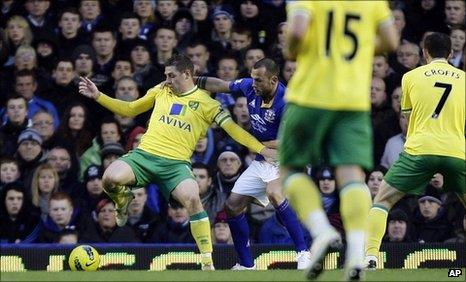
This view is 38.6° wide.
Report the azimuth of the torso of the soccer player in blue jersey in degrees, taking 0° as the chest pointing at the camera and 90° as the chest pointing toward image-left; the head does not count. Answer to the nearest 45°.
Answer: approximately 45°

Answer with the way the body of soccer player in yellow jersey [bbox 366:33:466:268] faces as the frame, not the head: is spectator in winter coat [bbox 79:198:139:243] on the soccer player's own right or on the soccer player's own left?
on the soccer player's own left

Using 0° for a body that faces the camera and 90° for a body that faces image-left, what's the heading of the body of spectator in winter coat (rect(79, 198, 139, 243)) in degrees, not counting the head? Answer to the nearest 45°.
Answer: approximately 0°

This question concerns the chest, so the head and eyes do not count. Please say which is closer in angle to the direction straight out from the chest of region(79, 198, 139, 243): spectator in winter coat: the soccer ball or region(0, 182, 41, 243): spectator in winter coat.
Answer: the soccer ball

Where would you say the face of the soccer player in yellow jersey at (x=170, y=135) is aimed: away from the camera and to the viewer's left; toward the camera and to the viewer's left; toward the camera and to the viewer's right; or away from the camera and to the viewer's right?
toward the camera and to the viewer's left

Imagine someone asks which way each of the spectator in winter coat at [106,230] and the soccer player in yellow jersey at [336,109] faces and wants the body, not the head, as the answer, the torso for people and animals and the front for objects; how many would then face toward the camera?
1

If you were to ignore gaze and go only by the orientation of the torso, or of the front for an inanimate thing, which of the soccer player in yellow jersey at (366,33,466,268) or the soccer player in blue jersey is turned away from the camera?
the soccer player in yellow jersey

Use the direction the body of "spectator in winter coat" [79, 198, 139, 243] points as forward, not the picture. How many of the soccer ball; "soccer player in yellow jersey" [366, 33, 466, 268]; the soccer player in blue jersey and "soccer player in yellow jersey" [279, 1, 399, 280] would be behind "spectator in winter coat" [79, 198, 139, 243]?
0

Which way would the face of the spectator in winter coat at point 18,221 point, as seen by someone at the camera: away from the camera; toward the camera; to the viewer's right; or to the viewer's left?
toward the camera

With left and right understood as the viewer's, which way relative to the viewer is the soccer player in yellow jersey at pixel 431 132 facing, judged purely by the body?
facing away from the viewer

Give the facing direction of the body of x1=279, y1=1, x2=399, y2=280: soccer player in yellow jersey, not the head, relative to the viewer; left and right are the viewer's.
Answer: facing away from the viewer

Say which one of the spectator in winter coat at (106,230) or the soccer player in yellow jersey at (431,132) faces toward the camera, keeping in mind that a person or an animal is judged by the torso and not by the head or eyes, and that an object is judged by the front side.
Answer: the spectator in winter coat
